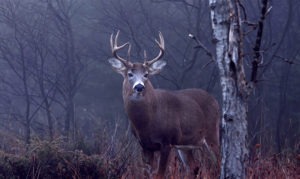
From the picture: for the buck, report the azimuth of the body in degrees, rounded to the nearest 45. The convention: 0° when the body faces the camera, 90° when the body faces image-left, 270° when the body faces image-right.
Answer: approximately 45°

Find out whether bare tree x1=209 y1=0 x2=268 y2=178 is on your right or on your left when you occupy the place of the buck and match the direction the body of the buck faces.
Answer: on your left
